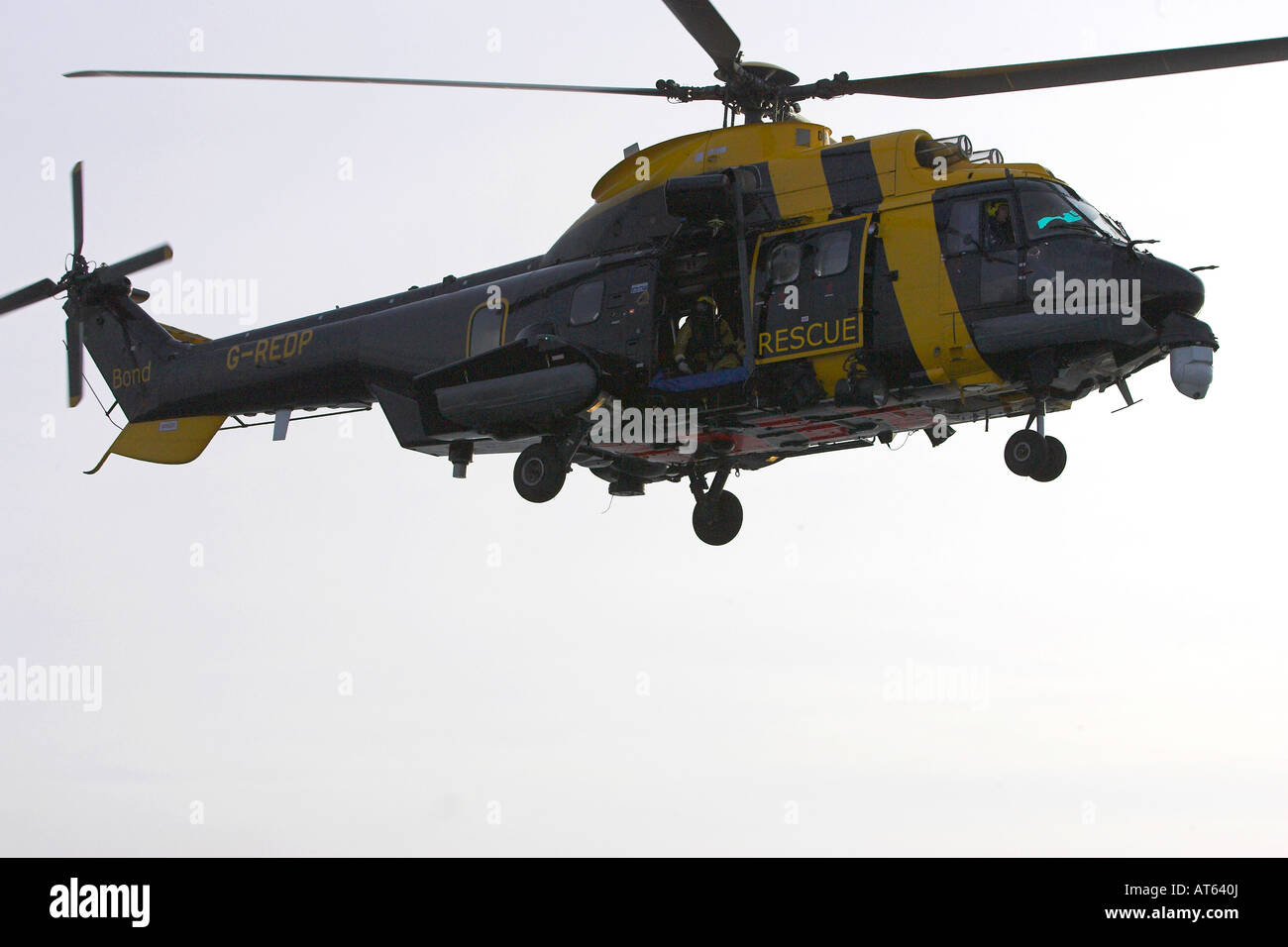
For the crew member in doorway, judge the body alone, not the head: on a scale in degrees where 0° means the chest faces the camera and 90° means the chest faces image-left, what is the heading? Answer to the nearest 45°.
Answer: approximately 0°
